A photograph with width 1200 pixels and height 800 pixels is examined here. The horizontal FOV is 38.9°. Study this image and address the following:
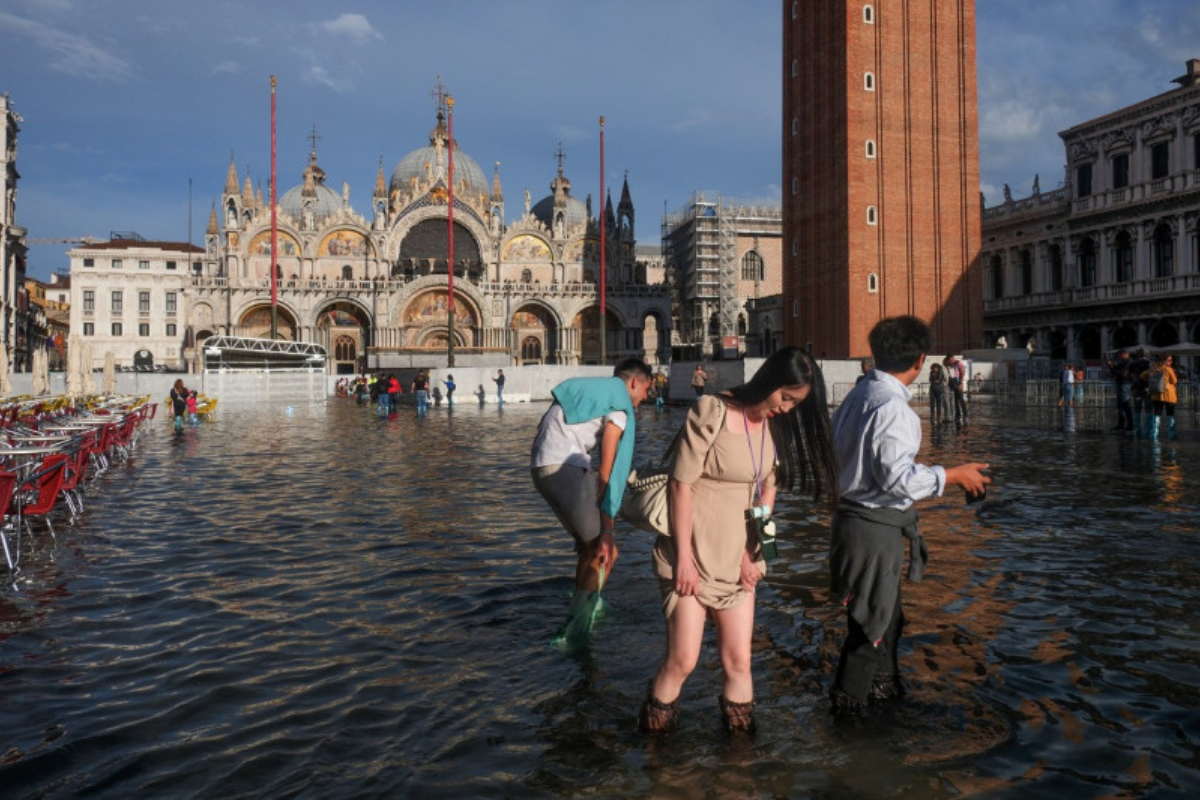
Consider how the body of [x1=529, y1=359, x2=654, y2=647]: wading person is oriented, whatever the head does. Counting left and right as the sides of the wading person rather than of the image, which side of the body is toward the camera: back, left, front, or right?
right

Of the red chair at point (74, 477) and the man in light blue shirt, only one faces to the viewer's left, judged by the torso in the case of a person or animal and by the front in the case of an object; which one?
the red chair

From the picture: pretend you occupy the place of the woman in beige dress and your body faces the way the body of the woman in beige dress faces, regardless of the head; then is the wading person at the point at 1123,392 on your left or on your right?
on your left

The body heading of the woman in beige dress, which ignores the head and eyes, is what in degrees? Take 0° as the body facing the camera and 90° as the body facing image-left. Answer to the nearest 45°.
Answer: approximately 315°

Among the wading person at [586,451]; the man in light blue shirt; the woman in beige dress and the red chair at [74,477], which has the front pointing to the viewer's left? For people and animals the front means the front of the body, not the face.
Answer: the red chair

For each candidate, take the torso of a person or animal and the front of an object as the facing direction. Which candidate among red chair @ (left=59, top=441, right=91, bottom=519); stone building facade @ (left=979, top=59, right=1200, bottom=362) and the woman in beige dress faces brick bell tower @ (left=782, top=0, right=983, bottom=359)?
the stone building facade

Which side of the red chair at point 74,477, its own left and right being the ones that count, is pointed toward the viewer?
left

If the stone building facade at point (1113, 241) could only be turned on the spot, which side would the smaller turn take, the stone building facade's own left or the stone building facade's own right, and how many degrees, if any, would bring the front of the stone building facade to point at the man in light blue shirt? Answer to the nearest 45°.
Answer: approximately 45° to the stone building facade's own left

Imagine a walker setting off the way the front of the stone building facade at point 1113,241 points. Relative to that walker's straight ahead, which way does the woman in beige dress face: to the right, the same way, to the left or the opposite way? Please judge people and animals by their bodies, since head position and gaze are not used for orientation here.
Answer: to the left

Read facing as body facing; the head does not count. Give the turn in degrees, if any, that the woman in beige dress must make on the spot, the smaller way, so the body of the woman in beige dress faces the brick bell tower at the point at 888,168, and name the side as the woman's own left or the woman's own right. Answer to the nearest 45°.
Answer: approximately 135° to the woman's own left

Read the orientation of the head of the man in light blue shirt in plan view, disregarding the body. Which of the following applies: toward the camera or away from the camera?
away from the camera
